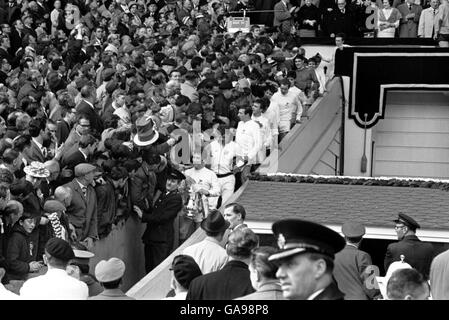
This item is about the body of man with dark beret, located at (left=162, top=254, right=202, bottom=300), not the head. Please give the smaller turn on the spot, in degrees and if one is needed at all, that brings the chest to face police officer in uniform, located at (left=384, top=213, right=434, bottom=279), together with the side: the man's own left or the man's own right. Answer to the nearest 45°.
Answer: approximately 90° to the man's own right

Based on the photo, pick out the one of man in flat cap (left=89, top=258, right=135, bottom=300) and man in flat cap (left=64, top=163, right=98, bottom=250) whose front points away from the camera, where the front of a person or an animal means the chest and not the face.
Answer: man in flat cap (left=89, top=258, right=135, bottom=300)

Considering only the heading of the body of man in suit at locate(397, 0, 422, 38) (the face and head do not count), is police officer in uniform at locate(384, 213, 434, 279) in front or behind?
in front

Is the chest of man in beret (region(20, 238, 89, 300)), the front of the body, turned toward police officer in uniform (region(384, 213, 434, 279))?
no

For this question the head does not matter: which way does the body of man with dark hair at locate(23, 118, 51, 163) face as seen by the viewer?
to the viewer's right

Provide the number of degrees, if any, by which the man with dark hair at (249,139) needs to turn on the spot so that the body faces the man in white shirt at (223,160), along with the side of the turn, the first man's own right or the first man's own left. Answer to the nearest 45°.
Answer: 0° — they already face them

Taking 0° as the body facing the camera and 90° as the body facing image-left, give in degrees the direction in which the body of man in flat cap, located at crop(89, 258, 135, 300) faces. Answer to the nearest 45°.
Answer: approximately 180°

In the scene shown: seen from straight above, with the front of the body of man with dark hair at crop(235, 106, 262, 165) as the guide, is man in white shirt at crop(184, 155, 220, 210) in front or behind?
in front

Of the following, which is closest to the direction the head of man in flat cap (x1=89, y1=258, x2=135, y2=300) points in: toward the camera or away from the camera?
away from the camera

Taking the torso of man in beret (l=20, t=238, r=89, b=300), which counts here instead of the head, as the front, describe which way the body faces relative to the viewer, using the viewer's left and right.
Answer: facing away from the viewer

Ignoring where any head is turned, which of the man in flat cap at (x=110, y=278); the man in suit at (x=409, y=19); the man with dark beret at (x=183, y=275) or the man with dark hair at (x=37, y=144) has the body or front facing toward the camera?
the man in suit

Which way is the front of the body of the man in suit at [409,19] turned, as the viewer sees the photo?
toward the camera

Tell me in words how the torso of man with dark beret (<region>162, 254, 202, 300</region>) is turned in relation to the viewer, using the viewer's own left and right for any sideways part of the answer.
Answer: facing away from the viewer and to the left of the viewer

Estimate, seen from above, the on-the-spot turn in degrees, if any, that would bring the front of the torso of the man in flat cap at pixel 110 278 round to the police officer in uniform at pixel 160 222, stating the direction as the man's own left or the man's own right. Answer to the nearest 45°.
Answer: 0° — they already face them

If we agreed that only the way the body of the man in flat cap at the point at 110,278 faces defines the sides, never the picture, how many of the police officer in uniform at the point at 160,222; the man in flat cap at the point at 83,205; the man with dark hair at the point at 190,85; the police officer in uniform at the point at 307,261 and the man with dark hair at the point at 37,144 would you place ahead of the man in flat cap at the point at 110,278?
4
